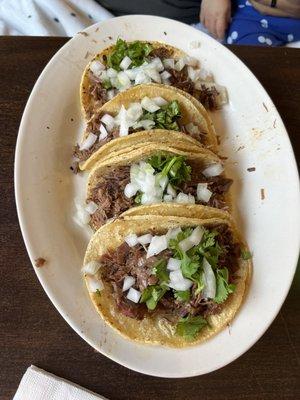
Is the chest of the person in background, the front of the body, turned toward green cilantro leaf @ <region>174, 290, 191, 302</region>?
yes

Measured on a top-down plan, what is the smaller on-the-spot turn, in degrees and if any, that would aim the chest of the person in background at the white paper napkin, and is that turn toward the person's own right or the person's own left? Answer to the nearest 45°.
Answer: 0° — they already face it

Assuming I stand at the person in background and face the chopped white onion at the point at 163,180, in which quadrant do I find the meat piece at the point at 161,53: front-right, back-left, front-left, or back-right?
front-right

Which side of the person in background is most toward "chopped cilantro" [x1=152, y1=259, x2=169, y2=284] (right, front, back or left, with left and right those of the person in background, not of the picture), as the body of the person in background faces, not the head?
front

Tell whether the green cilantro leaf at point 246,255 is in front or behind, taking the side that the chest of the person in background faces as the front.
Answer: in front

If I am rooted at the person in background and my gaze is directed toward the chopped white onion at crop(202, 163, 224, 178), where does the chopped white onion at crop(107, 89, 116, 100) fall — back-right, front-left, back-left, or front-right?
front-right

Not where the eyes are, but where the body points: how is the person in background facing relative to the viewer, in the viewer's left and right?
facing the viewer

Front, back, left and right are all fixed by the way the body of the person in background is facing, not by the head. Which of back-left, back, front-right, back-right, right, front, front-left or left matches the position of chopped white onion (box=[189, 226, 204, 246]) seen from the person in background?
front

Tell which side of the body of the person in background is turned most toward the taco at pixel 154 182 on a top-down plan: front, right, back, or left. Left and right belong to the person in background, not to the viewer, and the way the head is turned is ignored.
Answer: front

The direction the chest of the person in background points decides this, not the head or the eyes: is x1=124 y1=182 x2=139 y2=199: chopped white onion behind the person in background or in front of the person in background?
in front

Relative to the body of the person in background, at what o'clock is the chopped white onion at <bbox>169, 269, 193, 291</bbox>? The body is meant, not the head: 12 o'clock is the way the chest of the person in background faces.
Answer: The chopped white onion is roughly at 12 o'clock from the person in background.

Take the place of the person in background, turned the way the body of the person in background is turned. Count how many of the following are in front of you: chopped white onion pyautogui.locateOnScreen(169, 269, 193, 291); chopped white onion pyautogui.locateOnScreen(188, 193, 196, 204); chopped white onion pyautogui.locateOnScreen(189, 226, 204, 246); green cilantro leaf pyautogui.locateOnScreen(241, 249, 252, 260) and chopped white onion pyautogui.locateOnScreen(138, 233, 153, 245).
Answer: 5
